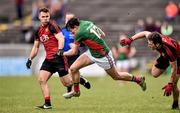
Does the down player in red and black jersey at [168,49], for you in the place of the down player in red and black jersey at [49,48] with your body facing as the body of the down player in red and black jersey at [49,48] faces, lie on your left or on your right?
on your left

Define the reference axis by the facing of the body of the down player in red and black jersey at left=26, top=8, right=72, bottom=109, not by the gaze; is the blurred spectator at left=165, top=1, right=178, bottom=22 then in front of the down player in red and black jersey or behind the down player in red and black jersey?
behind
